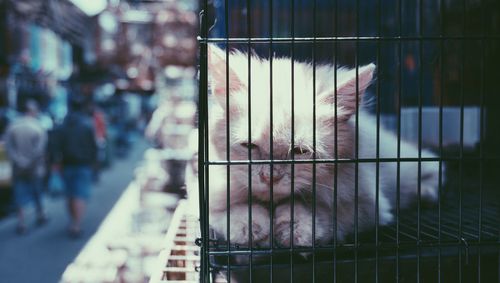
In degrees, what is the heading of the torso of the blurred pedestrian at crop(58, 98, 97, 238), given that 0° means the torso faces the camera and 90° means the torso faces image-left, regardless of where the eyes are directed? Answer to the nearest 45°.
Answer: approximately 180°

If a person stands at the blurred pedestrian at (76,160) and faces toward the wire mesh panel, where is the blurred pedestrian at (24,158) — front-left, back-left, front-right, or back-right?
back-right

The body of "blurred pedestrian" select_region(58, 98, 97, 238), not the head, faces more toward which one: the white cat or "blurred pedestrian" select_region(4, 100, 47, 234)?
the blurred pedestrian

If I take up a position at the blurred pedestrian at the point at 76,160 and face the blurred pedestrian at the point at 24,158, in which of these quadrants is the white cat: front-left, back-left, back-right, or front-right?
back-left

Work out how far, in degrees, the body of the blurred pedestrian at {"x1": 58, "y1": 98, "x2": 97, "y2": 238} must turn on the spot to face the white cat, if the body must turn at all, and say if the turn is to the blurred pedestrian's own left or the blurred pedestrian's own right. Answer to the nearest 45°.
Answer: approximately 180°

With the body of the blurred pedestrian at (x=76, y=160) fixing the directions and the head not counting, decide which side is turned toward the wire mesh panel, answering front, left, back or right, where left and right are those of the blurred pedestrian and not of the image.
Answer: back

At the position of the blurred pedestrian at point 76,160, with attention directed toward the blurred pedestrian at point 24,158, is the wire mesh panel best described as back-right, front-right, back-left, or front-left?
back-left

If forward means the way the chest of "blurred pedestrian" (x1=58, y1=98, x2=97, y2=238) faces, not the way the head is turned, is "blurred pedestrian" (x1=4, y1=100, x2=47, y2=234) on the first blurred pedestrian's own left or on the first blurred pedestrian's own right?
on the first blurred pedestrian's own left

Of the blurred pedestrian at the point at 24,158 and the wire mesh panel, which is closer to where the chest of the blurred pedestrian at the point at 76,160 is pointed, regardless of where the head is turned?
the blurred pedestrian
